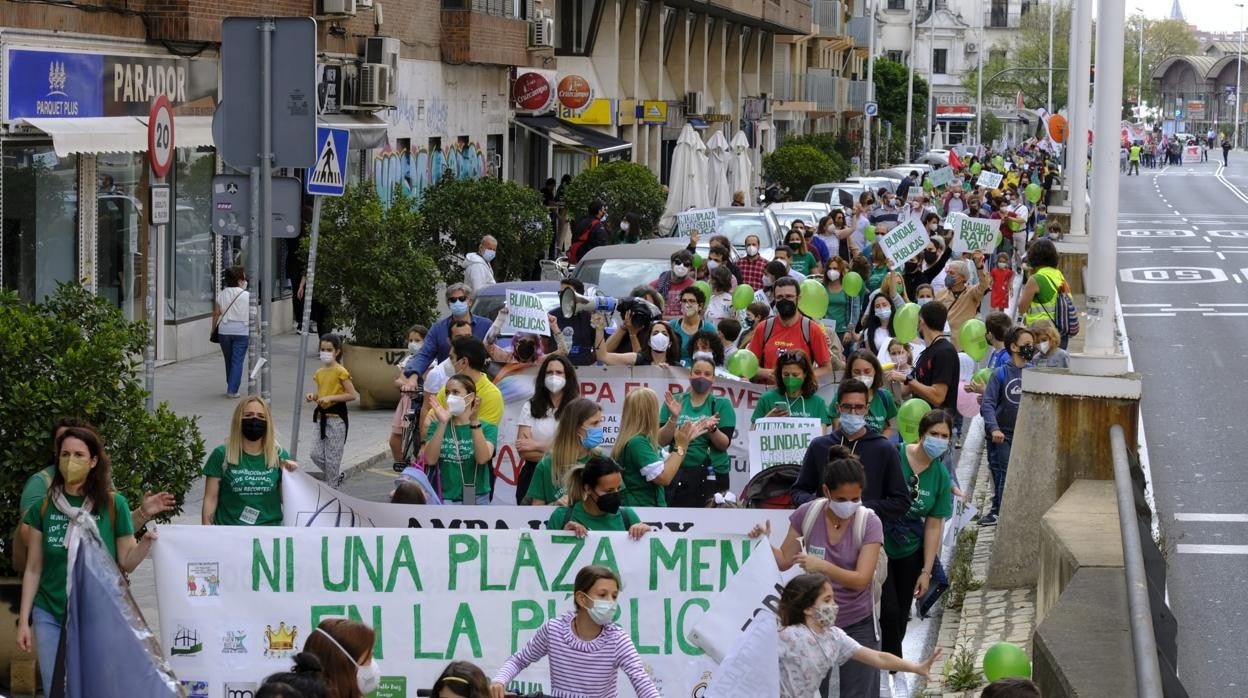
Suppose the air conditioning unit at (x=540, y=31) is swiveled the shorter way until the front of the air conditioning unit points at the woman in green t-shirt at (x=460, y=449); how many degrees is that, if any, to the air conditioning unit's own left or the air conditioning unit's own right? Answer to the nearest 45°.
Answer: approximately 45° to the air conditioning unit's own right

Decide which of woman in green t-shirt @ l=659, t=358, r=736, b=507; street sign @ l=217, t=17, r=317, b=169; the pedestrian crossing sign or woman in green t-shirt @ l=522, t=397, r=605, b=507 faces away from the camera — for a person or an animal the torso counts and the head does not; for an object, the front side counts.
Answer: the street sign

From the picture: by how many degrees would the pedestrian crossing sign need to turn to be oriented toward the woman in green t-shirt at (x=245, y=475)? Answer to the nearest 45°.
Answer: approximately 45° to its right

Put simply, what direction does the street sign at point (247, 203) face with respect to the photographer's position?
facing away from the viewer

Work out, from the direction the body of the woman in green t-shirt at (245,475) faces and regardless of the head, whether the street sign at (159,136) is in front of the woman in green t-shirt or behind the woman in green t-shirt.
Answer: behind

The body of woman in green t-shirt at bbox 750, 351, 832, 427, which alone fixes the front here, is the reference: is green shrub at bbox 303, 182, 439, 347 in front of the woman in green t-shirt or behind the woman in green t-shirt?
behind

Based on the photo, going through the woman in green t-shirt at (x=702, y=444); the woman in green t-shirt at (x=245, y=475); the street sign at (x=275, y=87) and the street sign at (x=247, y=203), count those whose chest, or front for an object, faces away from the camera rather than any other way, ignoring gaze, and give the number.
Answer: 2

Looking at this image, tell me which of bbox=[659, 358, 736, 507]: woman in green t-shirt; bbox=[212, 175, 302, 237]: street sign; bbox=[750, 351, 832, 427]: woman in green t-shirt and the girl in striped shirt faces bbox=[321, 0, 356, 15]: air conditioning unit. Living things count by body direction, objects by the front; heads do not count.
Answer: the street sign

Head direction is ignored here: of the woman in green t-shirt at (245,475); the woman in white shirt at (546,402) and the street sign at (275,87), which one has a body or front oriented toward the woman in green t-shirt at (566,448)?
the woman in white shirt

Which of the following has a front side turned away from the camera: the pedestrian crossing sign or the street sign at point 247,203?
the street sign
